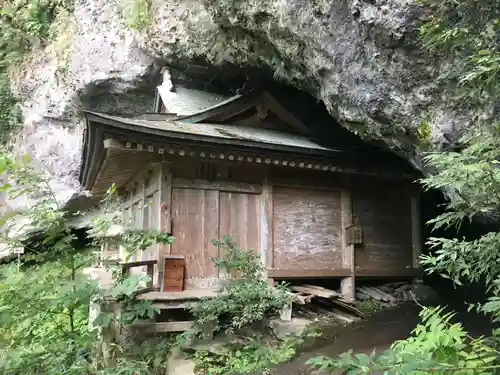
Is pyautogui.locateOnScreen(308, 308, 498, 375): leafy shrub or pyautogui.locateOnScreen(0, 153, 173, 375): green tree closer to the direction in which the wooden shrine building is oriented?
the green tree

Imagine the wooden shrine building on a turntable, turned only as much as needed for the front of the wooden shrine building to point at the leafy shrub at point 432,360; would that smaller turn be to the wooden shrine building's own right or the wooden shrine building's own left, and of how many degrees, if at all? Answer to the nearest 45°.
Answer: approximately 90° to the wooden shrine building's own left

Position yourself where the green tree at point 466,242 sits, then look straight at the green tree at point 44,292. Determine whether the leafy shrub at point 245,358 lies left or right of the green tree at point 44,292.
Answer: right

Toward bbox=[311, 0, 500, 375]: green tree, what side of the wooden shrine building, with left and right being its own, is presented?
left

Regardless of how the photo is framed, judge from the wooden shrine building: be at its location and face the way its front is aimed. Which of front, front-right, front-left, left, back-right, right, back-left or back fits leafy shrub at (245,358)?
left

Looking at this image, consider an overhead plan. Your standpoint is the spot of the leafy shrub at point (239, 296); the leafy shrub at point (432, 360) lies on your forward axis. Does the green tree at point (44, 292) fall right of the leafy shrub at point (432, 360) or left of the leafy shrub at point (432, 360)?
right

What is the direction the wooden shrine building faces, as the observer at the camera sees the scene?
facing to the left of the viewer
